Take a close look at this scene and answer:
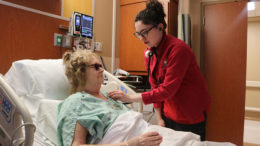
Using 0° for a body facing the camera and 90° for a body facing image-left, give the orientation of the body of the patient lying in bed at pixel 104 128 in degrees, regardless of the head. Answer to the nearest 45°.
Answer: approximately 270°

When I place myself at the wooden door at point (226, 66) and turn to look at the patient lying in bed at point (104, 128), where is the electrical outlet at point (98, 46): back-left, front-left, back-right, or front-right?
front-right

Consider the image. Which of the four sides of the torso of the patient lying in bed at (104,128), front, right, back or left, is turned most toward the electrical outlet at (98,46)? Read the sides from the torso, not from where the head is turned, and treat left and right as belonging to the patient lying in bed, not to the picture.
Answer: left

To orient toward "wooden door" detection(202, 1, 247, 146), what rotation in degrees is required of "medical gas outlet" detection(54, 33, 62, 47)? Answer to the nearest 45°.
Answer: approximately 45° to its left

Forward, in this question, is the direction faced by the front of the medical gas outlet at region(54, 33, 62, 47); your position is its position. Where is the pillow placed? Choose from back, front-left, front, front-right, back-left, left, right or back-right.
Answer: front-right

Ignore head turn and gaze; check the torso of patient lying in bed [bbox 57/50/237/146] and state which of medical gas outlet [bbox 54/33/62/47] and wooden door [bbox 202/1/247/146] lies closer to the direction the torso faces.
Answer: the wooden door

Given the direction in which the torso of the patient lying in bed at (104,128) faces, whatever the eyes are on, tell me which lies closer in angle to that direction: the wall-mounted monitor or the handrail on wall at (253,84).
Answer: the handrail on wall

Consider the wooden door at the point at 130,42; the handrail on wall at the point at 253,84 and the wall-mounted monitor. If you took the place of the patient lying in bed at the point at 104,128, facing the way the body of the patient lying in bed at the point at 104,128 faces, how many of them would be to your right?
0

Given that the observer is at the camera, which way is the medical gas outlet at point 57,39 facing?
facing the viewer and to the right of the viewer

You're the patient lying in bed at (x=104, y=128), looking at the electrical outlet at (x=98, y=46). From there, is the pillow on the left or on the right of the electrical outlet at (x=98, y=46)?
left

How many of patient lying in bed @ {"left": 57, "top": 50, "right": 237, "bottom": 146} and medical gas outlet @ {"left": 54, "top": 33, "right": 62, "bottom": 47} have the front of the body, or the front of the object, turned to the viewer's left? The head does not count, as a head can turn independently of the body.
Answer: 0

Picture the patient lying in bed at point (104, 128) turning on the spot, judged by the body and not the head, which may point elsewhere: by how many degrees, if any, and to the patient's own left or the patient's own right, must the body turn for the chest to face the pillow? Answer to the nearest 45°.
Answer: approximately 135° to the patient's own left

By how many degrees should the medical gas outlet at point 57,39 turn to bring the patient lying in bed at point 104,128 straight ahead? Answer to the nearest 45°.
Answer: approximately 45° to its right
